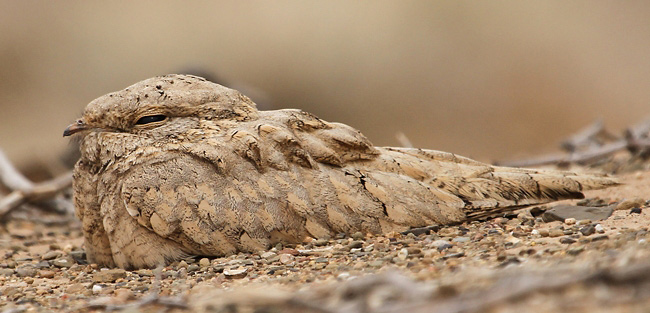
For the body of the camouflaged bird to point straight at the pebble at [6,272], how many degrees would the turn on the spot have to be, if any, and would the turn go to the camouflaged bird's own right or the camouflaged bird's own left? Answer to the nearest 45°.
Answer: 0° — it already faces it

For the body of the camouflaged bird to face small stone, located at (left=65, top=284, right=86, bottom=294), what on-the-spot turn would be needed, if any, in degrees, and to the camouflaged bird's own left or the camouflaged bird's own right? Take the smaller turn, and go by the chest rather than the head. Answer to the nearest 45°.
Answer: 0° — it already faces it

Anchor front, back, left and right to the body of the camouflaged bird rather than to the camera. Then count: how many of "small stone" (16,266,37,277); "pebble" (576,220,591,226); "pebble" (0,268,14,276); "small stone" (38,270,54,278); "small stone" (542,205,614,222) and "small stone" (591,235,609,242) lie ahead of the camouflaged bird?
3

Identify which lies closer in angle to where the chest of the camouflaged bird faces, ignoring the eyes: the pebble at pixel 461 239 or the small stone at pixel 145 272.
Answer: the small stone

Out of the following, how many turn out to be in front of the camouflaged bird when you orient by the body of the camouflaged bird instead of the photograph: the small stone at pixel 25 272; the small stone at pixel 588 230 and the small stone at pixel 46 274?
2

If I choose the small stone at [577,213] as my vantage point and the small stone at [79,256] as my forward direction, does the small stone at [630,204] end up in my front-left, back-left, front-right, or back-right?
back-right

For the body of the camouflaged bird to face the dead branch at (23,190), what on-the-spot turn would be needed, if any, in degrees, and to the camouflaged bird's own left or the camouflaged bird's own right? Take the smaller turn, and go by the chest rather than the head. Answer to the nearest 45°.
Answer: approximately 45° to the camouflaged bird's own right

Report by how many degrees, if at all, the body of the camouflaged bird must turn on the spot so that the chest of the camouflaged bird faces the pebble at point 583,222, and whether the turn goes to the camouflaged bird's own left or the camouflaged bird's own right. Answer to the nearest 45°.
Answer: approximately 180°

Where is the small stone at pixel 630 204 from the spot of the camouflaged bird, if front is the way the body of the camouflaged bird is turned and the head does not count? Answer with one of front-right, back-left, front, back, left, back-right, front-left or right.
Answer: back

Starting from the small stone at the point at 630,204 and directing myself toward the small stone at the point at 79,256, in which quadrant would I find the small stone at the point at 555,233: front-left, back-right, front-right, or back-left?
front-left

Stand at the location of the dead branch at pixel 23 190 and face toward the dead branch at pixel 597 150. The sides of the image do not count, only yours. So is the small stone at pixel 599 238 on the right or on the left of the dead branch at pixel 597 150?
right

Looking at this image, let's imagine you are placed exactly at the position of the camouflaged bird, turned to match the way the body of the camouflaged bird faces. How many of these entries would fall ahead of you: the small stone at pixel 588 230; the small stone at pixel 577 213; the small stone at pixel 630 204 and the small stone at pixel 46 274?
1

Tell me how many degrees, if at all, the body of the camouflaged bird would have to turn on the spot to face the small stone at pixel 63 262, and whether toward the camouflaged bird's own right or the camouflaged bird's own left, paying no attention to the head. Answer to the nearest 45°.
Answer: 0° — it already faces it

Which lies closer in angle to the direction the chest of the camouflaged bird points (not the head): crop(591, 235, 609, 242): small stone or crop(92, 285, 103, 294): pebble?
the pebble

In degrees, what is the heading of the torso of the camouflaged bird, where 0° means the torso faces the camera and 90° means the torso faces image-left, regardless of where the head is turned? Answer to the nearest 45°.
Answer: approximately 90°
